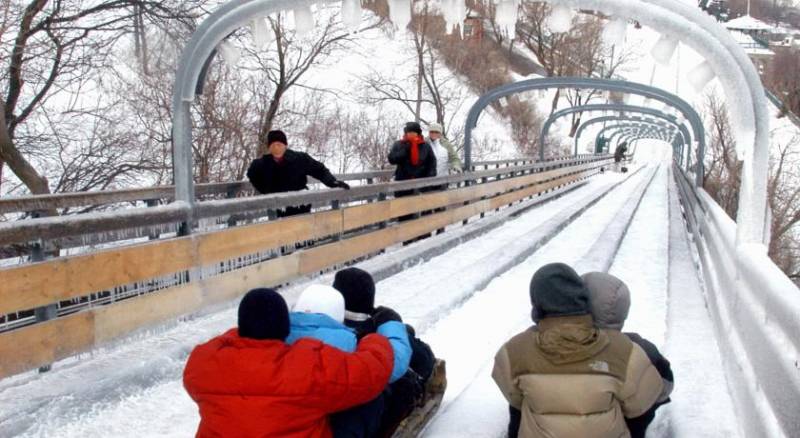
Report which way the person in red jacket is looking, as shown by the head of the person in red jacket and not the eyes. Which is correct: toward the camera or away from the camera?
away from the camera

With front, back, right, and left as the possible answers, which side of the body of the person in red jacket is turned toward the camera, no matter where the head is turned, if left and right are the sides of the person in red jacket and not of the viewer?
back

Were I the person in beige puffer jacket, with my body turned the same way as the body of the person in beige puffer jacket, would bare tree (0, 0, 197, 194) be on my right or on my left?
on my left

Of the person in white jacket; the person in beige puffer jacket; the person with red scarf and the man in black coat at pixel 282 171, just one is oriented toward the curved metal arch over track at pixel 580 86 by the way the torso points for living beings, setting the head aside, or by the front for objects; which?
the person in beige puffer jacket

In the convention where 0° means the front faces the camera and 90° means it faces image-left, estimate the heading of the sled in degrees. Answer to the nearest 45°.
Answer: approximately 225°

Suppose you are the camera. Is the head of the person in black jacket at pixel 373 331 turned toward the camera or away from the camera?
away from the camera

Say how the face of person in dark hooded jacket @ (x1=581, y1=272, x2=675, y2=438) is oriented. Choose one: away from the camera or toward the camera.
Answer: away from the camera

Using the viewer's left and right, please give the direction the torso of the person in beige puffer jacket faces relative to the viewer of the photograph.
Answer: facing away from the viewer

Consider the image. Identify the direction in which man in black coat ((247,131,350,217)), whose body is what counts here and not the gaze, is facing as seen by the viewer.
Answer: toward the camera

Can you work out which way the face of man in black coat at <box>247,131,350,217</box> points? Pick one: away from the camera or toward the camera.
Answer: toward the camera

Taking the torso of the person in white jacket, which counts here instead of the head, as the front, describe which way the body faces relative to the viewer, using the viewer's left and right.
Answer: facing the viewer and to the left of the viewer

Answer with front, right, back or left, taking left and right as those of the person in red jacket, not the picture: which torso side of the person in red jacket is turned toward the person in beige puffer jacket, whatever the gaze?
right

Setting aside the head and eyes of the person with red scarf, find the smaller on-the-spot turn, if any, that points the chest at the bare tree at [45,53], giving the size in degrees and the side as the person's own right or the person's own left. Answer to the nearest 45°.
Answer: approximately 90° to the person's own right

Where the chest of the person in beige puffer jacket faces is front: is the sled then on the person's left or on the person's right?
on the person's left

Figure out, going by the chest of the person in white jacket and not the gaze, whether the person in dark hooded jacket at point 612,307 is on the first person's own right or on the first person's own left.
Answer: on the first person's own left
